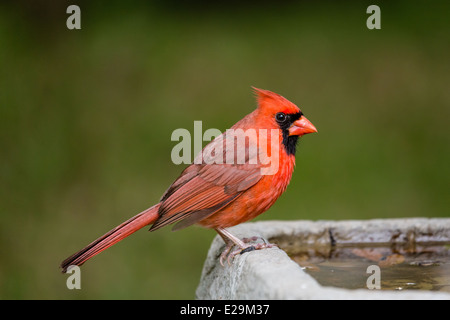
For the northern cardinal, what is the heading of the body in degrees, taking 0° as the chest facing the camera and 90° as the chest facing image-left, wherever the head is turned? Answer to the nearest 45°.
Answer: approximately 270°
